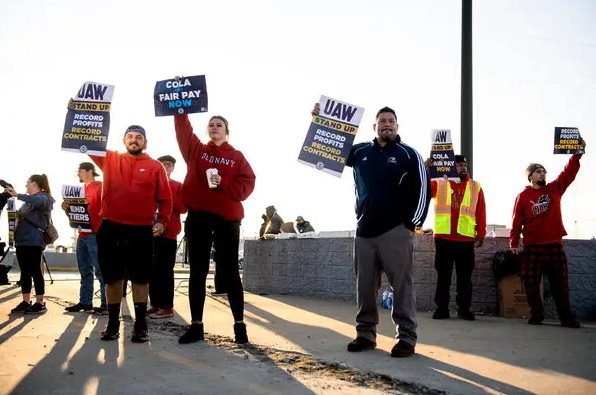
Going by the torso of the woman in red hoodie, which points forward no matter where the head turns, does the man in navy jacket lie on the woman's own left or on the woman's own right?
on the woman's own left

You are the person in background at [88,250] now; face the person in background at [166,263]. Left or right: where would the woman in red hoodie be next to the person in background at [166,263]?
right

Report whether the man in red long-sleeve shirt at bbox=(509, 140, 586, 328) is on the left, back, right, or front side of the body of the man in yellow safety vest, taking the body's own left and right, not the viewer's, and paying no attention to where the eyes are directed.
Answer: left

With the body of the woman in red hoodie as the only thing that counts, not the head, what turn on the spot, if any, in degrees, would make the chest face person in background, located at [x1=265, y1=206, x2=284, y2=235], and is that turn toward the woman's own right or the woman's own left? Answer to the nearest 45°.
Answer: approximately 180°

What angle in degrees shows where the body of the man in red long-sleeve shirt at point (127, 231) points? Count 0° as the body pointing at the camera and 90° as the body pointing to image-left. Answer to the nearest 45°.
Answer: approximately 0°

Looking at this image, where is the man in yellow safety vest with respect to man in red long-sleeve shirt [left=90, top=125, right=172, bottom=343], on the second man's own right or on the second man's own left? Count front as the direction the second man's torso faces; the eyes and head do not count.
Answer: on the second man's own left

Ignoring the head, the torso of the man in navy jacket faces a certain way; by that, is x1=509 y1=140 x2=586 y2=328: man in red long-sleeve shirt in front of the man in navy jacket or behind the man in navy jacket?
behind

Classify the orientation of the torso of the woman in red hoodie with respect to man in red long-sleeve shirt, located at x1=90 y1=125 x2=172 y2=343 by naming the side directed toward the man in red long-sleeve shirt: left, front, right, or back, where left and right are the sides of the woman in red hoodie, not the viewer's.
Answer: right
